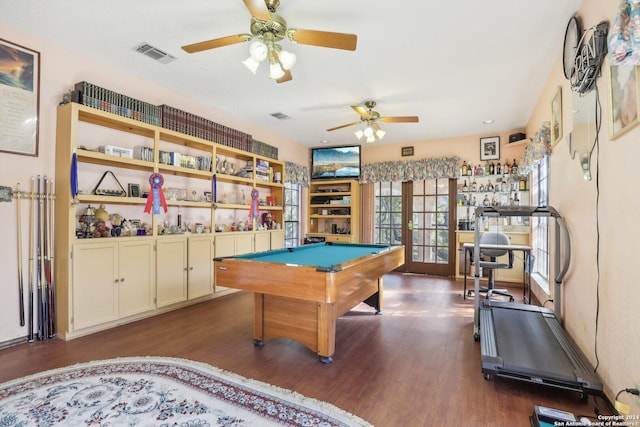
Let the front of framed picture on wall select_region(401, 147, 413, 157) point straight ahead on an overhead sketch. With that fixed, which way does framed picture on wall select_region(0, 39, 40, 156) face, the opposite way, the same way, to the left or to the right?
to the left

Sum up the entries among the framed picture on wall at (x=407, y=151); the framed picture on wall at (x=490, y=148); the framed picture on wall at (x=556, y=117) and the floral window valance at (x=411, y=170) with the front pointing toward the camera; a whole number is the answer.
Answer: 3

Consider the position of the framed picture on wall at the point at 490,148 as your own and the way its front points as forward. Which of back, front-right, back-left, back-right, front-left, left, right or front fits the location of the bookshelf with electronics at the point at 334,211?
right

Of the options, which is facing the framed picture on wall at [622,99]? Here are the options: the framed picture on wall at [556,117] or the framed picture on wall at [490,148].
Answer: the framed picture on wall at [490,148]

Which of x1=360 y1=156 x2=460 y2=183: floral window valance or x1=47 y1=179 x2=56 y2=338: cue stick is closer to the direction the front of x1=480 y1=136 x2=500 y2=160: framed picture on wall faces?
the cue stick

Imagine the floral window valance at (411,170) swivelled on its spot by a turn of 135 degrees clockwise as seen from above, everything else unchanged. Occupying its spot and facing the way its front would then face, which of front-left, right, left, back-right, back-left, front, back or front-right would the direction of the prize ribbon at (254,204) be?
left

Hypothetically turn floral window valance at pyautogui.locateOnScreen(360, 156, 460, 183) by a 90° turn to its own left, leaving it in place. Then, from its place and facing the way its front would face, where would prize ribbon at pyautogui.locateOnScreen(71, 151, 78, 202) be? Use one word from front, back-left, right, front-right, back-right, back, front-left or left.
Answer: back-right

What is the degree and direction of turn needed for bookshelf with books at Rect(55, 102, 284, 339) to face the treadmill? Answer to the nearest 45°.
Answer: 0° — it already faces it

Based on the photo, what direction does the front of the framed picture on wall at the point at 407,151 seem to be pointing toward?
toward the camera

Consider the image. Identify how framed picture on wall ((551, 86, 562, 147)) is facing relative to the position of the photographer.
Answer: facing to the left of the viewer

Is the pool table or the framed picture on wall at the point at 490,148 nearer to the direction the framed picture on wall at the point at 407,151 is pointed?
the pool table

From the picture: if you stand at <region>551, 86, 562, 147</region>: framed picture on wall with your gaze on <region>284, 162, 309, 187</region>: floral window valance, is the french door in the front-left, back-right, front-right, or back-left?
front-right

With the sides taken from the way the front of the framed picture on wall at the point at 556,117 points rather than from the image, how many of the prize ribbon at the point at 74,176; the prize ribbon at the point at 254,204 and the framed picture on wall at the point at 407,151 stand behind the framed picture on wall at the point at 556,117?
0

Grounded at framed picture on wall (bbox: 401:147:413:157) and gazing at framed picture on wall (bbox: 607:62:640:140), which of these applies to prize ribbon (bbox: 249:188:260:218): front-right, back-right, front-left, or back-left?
front-right

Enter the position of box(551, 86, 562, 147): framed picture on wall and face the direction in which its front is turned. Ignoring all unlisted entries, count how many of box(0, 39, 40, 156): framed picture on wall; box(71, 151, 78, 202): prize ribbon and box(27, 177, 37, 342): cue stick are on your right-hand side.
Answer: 0

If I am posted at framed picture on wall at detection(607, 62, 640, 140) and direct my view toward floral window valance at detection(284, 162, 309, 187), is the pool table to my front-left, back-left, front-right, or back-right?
front-left

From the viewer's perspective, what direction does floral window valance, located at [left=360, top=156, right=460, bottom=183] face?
toward the camera

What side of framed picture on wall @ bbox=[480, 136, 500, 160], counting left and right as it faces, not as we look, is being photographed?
front

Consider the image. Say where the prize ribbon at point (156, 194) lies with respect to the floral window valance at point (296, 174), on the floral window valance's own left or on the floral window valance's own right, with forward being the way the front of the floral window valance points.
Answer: on the floral window valance's own right
